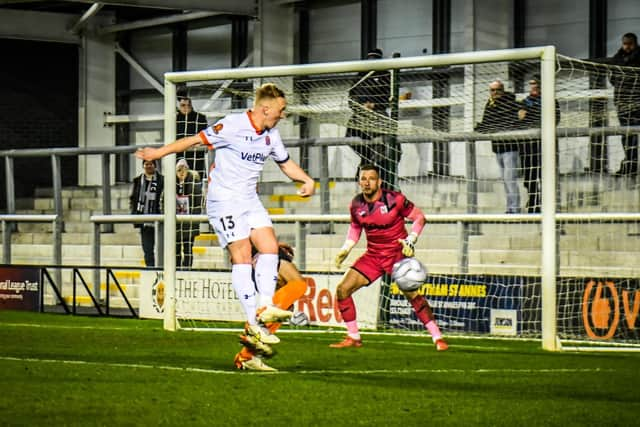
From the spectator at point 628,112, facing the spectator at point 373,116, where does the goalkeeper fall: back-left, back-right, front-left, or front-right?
front-left

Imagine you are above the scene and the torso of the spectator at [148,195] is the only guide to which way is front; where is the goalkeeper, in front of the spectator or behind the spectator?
in front

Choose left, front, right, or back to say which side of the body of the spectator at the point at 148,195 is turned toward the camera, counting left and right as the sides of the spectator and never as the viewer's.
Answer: front

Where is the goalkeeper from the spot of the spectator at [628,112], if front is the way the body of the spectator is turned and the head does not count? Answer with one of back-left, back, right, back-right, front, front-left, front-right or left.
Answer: front

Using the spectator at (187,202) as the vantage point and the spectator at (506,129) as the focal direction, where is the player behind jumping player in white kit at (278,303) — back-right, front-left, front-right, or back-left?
front-right

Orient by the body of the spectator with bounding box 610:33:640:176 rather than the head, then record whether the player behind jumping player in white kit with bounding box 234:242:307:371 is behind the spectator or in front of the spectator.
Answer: in front

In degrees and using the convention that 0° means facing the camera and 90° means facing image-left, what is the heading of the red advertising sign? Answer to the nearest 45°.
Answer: approximately 0°

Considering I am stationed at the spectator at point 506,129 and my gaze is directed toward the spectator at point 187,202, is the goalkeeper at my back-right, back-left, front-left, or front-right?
front-left
